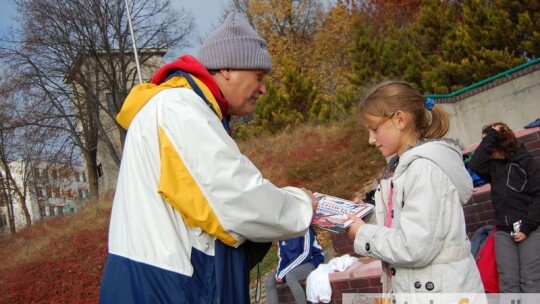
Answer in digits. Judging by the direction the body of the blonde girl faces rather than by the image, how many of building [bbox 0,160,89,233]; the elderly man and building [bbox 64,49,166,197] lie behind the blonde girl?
0

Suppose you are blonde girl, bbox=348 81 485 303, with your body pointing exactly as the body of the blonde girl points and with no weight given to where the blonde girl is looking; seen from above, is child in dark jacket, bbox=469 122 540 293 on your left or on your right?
on your right

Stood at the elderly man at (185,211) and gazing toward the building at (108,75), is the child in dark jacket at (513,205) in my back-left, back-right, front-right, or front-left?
front-right

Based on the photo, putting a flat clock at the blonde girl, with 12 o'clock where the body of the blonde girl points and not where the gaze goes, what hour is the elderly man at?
The elderly man is roughly at 11 o'clock from the blonde girl.

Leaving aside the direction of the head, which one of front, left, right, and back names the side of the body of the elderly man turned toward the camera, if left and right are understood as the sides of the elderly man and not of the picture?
right

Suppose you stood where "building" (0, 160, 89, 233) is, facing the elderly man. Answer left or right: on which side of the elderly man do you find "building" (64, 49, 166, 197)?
left

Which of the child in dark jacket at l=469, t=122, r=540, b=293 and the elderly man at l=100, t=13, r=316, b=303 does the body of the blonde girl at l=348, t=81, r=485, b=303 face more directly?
the elderly man

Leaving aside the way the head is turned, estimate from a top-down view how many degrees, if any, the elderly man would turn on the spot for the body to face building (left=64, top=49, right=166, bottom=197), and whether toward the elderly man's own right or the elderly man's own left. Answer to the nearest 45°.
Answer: approximately 90° to the elderly man's own left

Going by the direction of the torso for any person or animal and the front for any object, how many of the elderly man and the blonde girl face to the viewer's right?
1

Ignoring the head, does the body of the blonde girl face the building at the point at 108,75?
no

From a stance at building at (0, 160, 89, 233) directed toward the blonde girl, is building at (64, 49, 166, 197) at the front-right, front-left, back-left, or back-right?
front-left

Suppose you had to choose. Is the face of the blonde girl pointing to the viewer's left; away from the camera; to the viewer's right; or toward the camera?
to the viewer's left

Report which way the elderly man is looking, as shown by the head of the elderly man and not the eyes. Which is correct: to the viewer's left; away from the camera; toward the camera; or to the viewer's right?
to the viewer's right

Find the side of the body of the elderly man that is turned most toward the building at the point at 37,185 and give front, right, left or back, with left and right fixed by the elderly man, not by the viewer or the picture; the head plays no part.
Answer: left

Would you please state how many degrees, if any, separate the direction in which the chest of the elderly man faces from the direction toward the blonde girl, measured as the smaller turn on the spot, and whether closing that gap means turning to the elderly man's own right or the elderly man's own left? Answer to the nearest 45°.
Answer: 0° — they already face them

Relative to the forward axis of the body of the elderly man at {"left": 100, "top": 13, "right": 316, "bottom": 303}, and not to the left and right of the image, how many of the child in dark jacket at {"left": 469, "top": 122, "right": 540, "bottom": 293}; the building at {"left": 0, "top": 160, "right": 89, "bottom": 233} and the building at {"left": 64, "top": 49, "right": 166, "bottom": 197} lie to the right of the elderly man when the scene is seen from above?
0

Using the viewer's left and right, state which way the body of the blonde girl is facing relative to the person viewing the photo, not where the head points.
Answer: facing to the left of the viewer

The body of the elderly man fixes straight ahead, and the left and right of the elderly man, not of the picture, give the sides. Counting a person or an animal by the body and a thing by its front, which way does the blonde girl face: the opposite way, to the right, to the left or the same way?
the opposite way
